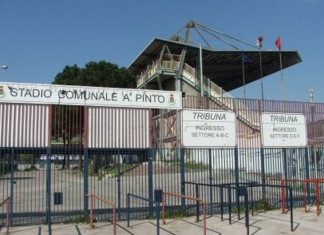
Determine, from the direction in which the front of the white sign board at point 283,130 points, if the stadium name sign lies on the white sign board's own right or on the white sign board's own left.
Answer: on the white sign board's own right

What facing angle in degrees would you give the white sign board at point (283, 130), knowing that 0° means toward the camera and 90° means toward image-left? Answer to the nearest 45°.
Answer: approximately 0°

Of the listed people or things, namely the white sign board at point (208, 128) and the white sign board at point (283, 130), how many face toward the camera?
2

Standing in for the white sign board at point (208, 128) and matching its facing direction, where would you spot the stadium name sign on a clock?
The stadium name sign is roughly at 2 o'clock from the white sign board.

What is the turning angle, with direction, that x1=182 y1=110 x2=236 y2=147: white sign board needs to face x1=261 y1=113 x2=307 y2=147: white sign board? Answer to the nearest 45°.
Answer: approximately 135° to its left

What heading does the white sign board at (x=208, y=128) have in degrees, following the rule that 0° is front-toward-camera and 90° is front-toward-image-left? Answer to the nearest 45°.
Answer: approximately 0°
